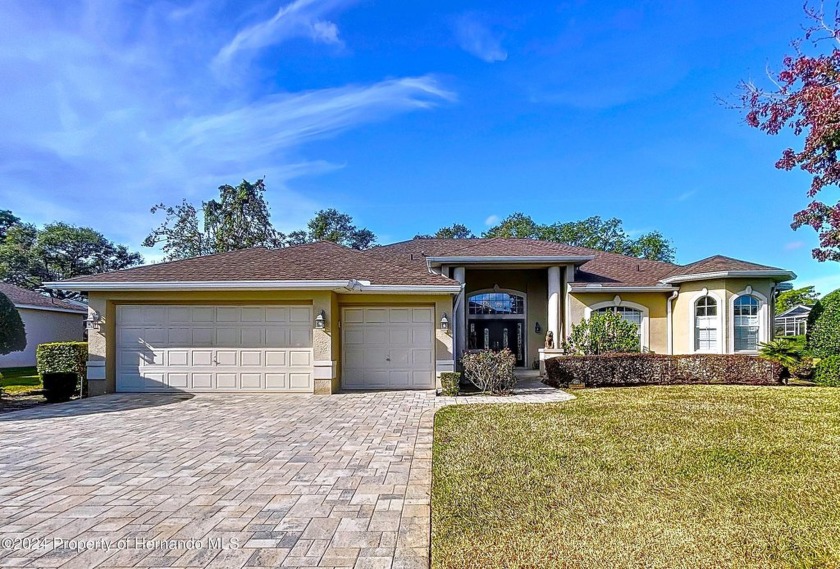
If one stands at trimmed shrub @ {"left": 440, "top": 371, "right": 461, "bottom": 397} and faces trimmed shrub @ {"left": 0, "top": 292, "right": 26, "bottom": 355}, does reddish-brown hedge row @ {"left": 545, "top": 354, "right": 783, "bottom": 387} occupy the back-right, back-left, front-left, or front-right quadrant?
back-right

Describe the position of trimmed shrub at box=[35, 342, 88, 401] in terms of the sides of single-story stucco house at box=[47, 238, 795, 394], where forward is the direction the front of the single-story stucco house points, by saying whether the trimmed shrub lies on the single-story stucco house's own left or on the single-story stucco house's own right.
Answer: on the single-story stucco house's own right

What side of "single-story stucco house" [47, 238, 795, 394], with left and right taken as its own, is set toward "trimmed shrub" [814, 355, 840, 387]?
left

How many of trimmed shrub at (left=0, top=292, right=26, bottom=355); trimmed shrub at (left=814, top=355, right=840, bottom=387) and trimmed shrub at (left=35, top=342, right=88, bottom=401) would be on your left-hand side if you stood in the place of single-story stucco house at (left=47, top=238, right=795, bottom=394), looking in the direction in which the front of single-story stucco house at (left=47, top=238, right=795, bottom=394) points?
1

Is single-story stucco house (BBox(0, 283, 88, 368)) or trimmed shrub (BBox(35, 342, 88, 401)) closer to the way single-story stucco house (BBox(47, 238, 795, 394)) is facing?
the trimmed shrub

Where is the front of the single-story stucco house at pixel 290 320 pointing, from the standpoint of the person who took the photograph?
facing the viewer

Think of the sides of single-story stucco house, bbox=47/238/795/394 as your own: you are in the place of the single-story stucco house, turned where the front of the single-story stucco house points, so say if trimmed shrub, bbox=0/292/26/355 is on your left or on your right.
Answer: on your right
